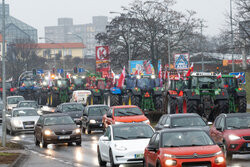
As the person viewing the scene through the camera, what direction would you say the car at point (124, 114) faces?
facing the viewer and to the right of the viewer

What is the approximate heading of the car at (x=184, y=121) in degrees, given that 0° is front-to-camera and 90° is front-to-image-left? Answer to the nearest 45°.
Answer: approximately 315°

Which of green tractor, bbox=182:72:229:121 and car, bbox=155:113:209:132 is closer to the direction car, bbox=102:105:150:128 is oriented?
the car

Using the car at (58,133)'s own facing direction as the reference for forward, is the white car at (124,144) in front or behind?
in front
